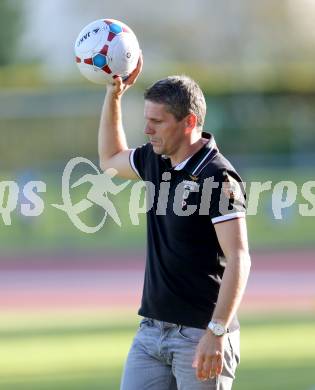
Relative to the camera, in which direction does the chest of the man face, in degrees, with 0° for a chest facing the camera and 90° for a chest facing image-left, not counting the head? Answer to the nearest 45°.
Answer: approximately 45°
